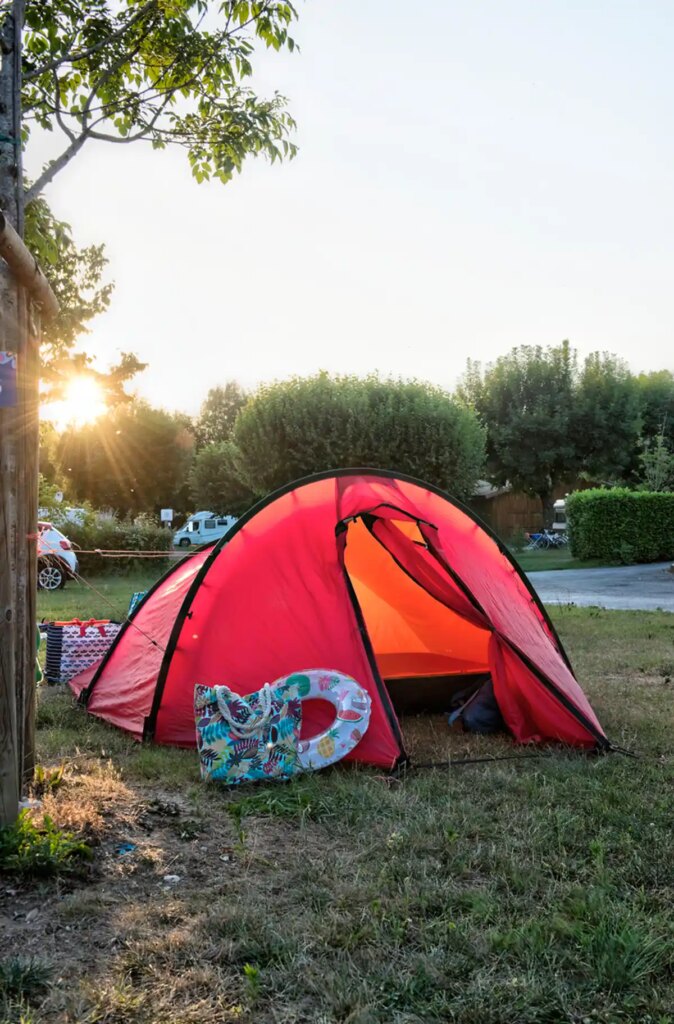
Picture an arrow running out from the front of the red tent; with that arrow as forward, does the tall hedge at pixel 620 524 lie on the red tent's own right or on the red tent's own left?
on the red tent's own left

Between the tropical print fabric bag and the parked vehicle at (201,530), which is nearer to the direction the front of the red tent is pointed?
the tropical print fabric bag

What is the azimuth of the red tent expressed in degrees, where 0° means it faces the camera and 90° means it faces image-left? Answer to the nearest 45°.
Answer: approximately 315°

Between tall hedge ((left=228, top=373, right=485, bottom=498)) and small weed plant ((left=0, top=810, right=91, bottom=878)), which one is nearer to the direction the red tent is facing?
the small weed plant

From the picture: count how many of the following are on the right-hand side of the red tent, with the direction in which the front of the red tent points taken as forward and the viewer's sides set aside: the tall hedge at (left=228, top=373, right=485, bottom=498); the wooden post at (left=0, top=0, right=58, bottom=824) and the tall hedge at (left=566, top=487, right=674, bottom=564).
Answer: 1

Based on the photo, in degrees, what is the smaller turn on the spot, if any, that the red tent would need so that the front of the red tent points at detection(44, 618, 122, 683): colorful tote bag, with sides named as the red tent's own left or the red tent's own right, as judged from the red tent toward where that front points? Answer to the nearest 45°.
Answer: approximately 180°

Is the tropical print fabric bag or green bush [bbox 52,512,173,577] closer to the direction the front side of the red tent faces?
the tropical print fabric bag

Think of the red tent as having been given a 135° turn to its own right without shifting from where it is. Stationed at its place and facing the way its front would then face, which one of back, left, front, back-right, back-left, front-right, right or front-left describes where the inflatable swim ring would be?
left

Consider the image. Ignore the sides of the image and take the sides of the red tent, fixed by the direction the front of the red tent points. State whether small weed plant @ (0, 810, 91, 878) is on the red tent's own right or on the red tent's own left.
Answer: on the red tent's own right

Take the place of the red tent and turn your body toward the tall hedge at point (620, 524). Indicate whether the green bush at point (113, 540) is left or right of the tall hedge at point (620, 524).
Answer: left

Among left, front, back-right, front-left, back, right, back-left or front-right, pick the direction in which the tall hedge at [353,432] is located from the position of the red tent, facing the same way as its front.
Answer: back-left

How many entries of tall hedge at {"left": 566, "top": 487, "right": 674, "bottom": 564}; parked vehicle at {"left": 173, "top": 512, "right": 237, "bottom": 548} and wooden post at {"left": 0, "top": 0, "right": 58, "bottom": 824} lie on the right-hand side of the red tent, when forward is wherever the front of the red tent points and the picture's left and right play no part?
1

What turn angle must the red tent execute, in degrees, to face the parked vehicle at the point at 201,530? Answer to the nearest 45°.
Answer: approximately 135° to its left
